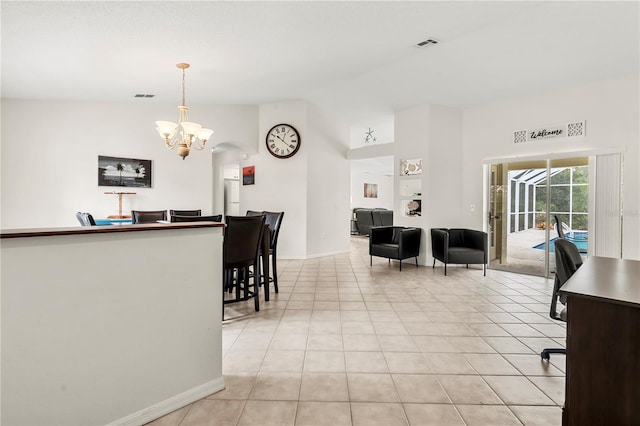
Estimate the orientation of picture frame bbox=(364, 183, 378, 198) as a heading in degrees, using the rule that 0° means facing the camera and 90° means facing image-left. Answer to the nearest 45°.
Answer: approximately 0°

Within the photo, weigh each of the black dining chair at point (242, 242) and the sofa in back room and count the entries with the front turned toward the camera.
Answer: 1

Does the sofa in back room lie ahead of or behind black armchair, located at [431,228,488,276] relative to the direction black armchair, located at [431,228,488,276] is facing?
behind

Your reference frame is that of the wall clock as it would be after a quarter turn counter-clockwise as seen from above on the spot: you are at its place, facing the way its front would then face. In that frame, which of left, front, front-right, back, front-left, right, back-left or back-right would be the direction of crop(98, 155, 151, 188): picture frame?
back

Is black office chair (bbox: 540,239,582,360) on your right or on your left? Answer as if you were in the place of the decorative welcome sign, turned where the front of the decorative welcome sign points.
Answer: on your left

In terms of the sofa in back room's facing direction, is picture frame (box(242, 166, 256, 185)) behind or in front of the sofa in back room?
in front

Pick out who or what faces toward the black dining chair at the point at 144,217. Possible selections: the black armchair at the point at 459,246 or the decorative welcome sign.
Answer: the decorative welcome sign

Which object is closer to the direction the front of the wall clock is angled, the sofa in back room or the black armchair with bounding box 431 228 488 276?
the black armchair

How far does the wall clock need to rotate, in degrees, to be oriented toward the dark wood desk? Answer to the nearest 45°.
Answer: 0° — it already faces it

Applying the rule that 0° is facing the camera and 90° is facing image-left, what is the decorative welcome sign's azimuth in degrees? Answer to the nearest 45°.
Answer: approximately 45°

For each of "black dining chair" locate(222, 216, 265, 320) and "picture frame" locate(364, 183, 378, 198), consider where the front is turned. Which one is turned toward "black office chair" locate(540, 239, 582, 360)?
the picture frame
